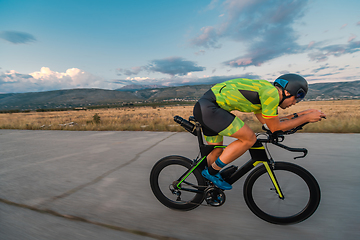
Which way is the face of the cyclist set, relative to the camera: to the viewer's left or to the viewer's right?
to the viewer's right

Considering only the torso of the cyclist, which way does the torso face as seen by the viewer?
to the viewer's right

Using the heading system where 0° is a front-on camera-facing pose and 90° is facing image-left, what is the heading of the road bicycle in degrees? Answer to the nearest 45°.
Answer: approximately 270°
